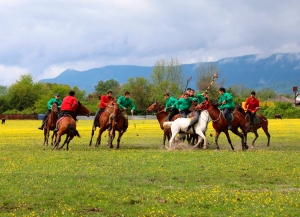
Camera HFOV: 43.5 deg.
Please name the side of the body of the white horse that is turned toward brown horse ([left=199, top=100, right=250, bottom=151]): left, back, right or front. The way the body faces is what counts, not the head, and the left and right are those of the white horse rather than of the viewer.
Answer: front

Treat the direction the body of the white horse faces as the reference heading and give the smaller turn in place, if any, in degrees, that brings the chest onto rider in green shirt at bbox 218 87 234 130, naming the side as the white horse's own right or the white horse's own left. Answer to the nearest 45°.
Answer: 0° — it already faces them

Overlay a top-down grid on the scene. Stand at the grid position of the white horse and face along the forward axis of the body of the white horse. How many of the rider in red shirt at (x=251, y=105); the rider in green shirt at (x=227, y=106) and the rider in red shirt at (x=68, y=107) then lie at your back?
1

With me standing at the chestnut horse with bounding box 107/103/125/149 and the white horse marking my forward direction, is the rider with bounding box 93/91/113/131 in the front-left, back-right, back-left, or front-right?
back-left

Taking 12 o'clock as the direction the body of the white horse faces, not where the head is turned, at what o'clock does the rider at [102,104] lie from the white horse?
The rider is roughly at 7 o'clock from the white horse.

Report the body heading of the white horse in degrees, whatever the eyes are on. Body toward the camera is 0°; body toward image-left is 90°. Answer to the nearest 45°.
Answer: approximately 270°

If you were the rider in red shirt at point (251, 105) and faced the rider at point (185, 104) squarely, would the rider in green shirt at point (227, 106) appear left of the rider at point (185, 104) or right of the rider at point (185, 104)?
left

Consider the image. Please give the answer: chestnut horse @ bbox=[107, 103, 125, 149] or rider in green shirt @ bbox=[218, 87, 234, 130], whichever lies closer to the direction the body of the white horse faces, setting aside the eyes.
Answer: the rider in green shirt

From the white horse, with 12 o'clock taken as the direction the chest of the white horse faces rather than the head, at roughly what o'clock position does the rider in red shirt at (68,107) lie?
The rider in red shirt is roughly at 6 o'clock from the white horse.

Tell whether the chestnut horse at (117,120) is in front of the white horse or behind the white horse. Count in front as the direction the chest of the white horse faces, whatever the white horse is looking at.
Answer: behind
